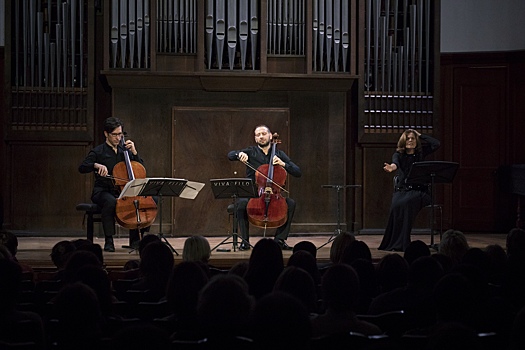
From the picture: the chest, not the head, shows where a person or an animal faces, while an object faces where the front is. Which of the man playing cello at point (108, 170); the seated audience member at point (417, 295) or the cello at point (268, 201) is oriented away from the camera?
the seated audience member

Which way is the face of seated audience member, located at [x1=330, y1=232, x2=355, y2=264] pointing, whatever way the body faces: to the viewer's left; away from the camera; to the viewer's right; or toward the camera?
away from the camera

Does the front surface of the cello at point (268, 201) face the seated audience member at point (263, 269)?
yes

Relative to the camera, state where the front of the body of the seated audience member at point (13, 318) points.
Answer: away from the camera

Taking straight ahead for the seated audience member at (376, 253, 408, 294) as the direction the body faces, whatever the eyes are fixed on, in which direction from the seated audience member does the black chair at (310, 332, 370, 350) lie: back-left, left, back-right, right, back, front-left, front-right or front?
back

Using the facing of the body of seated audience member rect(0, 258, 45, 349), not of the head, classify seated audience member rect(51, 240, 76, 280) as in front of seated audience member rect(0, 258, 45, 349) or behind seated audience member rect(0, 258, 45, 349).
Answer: in front

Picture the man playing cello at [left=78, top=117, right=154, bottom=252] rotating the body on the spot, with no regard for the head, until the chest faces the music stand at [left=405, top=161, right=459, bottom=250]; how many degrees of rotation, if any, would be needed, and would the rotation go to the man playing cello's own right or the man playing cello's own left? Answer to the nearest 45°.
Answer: approximately 45° to the man playing cello's own left

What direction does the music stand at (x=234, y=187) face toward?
away from the camera

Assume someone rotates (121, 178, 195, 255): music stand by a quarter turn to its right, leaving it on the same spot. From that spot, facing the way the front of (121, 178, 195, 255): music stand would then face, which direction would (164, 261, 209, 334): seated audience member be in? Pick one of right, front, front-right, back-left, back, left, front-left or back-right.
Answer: back-right

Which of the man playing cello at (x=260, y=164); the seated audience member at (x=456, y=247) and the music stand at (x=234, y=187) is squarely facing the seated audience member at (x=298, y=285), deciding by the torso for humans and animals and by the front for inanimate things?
the man playing cello

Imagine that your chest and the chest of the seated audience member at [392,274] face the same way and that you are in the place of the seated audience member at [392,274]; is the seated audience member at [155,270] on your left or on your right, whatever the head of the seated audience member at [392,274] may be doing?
on your left

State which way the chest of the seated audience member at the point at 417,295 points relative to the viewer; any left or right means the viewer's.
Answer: facing away from the viewer

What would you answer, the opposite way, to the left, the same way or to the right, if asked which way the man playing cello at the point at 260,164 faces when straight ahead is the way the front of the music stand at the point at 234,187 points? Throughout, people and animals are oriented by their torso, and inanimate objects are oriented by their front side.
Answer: the opposite way

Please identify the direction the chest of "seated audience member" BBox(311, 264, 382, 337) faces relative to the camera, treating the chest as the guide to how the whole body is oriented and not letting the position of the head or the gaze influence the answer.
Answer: away from the camera

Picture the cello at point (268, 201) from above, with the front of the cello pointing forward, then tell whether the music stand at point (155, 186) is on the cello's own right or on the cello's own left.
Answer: on the cello's own right

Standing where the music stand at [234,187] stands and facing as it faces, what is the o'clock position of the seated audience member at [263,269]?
The seated audience member is roughly at 6 o'clock from the music stand.

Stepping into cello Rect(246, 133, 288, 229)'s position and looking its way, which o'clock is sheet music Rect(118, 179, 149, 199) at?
The sheet music is roughly at 2 o'clock from the cello.

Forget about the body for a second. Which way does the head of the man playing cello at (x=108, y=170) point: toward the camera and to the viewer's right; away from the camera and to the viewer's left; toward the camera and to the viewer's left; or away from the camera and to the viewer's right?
toward the camera and to the viewer's right

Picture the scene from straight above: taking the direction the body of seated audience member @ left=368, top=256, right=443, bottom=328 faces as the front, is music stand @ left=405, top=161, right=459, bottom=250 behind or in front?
in front
